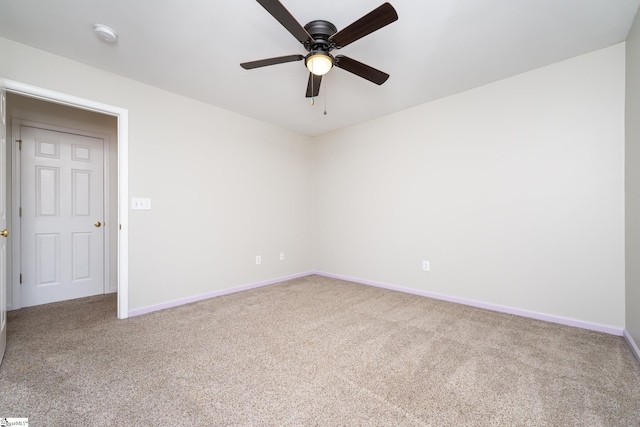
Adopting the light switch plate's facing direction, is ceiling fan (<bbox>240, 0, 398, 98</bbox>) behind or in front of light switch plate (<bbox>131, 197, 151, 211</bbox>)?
in front

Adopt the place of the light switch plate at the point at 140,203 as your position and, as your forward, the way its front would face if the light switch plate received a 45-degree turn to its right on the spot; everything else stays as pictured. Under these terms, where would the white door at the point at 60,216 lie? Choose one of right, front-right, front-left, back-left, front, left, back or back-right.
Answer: right

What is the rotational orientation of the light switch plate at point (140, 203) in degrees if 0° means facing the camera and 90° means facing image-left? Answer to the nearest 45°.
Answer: approximately 0°
